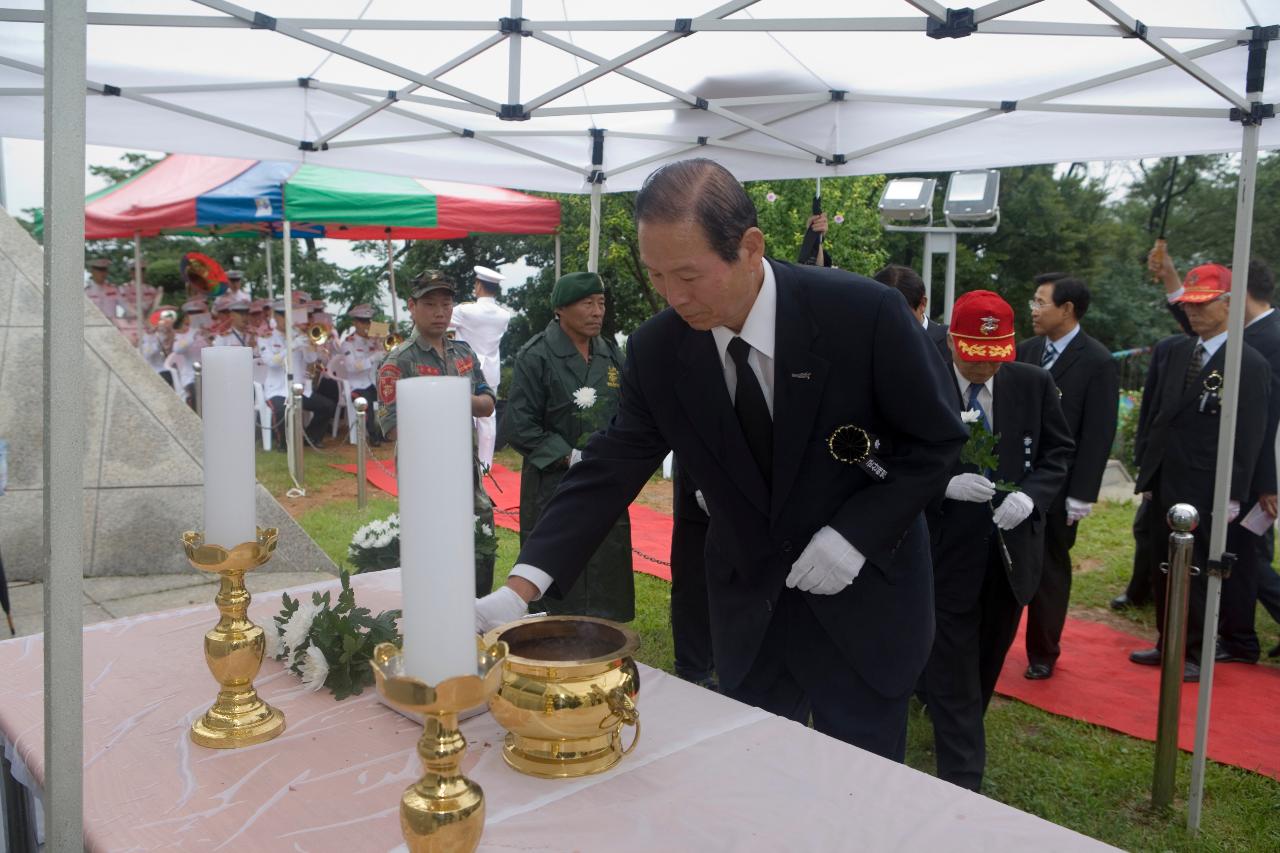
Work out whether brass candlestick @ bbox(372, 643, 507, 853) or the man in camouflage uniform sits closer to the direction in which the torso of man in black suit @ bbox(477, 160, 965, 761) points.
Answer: the brass candlestick

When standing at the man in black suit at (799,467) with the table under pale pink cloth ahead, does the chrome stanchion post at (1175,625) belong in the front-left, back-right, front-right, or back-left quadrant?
back-left

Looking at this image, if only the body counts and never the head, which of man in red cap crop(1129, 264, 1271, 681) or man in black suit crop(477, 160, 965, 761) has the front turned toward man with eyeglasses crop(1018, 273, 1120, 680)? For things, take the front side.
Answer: the man in red cap

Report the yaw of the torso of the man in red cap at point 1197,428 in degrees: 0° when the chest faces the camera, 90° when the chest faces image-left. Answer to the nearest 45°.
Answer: approximately 45°

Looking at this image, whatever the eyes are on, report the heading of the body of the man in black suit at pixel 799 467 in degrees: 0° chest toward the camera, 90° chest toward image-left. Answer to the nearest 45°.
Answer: approximately 45°

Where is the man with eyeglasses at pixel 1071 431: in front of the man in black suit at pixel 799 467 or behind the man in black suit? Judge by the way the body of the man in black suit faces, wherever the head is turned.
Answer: behind

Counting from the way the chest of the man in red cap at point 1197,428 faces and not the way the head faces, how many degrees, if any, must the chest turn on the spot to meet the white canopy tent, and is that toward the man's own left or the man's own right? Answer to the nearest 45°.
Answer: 0° — they already face it

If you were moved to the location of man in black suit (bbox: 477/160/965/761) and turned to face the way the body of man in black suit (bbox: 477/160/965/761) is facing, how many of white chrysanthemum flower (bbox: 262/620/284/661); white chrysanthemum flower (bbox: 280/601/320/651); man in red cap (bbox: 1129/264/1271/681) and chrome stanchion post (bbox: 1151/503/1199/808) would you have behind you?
2
